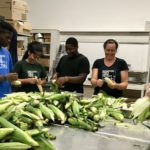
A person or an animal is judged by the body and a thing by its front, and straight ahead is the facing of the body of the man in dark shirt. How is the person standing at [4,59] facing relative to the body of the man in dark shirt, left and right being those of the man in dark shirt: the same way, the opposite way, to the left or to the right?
to the left

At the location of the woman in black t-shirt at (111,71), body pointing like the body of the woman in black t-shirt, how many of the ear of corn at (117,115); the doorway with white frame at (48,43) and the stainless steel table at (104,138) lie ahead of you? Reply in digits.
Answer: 2

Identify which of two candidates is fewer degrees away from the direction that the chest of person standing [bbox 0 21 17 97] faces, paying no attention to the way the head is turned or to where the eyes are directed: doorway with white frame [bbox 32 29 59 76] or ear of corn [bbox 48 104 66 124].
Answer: the ear of corn

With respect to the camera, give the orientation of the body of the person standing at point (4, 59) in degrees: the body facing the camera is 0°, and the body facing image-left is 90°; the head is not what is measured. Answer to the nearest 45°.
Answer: approximately 315°

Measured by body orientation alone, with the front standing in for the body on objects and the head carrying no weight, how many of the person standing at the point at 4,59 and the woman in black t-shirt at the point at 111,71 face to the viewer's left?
0

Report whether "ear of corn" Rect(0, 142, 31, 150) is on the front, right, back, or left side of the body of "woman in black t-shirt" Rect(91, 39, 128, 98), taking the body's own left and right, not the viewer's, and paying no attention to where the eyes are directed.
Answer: front

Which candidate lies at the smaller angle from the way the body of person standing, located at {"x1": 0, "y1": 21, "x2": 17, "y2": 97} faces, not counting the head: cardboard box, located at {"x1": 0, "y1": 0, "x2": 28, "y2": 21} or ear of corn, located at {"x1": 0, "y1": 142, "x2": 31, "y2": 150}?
the ear of corn

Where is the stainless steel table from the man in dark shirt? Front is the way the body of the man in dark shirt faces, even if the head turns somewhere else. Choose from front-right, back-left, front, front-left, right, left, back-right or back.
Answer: front-left

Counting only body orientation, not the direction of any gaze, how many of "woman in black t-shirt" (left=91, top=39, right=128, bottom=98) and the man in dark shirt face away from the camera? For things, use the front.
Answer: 0

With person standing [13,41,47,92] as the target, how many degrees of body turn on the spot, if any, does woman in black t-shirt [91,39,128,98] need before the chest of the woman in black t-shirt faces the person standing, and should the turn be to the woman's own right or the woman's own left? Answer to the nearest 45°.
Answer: approximately 90° to the woman's own right
